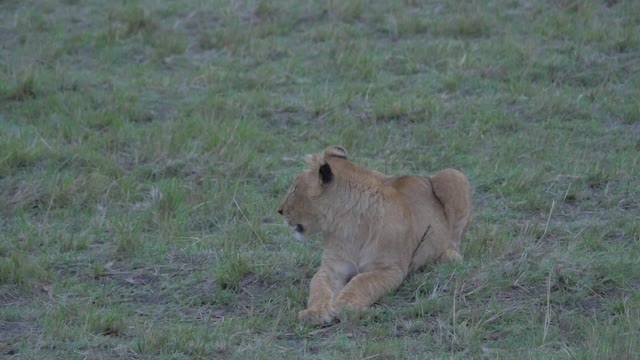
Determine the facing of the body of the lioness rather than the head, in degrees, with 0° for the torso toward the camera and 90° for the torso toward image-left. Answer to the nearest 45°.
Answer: approximately 45°
